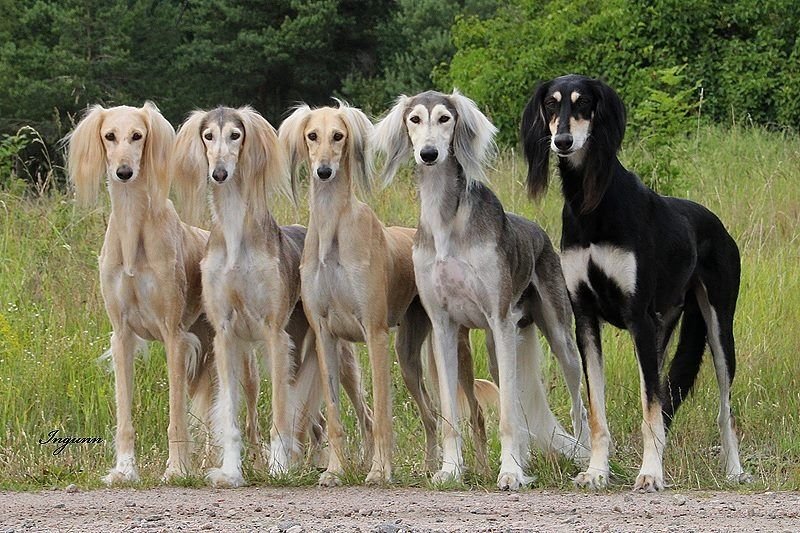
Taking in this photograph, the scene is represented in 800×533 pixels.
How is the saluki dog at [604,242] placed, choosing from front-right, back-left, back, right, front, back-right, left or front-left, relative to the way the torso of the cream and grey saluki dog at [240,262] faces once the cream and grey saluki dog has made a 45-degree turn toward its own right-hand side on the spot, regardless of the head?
back-left

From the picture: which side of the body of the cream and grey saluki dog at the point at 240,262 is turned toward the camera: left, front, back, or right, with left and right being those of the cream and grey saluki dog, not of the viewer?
front

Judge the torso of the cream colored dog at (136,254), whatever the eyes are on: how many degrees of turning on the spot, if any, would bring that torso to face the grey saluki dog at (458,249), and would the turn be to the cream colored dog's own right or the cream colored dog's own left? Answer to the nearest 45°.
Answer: approximately 90° to the cream colored dog's own left

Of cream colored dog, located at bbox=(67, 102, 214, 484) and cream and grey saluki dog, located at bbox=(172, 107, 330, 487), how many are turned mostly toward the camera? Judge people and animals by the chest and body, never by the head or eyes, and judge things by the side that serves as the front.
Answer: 2

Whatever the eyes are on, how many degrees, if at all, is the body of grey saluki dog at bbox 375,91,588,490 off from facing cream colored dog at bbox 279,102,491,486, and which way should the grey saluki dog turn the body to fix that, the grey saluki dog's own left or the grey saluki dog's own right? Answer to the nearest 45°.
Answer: approximately 45° to the grey saluki dog's own right

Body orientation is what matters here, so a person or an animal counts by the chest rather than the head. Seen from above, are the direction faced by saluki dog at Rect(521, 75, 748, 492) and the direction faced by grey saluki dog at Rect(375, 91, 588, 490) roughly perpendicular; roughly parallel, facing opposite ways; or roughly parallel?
roughly parallel

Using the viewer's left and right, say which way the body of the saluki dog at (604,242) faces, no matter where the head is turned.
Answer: facing the viewer and to the left of the viewer

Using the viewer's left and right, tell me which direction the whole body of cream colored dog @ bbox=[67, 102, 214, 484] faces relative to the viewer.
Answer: facing the viewer

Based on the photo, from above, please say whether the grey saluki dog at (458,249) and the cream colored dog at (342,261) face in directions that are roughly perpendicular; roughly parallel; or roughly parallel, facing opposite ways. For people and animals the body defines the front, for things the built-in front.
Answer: roughly parallel

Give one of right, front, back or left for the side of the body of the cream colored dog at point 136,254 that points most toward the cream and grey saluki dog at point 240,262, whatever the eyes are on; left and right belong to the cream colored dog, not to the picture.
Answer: left

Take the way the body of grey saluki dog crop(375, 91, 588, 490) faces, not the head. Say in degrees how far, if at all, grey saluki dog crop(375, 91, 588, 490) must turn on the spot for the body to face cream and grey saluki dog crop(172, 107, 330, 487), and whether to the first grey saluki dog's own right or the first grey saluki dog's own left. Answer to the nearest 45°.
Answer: approximately 45° to the first grey saluki dog's own right

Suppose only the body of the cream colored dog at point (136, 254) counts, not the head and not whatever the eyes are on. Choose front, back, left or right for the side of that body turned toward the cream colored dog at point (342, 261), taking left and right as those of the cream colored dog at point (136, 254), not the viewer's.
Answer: left
